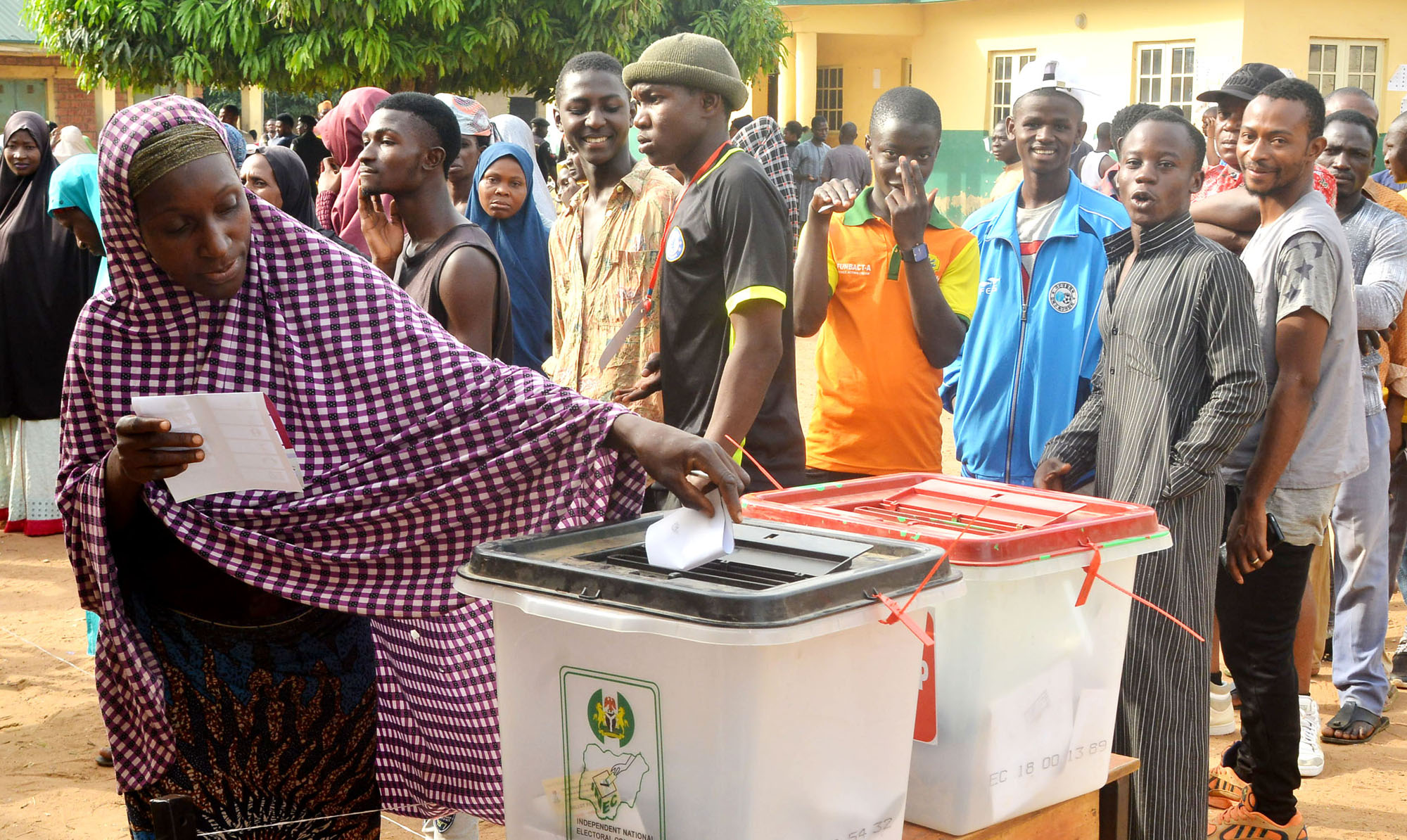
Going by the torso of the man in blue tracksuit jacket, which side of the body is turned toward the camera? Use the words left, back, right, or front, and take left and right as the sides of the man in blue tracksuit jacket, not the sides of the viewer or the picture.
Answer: front

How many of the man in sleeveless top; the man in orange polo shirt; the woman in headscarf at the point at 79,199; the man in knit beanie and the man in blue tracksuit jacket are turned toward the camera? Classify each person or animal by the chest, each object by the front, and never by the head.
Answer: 2

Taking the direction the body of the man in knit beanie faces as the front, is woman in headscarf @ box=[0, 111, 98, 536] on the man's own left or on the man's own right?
on the man's own right

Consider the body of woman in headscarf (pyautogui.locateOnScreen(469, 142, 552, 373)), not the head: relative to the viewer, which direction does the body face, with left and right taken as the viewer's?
facing the viewer

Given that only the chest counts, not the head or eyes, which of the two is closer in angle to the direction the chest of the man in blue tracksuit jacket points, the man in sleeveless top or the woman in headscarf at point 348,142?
the man in sleeveless top

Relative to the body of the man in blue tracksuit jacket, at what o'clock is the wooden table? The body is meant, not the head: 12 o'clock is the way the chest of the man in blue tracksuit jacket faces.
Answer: The wooden table is roughly at 12 o'clock from the man in blue tracksuit jacket.

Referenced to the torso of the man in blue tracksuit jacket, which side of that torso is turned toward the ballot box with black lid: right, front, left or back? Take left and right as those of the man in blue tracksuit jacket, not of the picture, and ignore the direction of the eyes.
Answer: front

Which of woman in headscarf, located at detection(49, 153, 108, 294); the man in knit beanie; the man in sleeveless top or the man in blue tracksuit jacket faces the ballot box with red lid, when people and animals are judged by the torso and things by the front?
the man in blue tracksuit jacket

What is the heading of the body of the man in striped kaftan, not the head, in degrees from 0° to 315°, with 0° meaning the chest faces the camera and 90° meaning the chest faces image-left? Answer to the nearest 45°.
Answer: approximately 45°

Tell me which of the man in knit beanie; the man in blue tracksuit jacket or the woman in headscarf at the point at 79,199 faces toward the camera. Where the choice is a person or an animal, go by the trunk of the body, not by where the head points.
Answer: the man in blue tracksuit jacket

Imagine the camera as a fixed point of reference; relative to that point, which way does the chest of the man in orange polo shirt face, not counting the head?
toward the camera
